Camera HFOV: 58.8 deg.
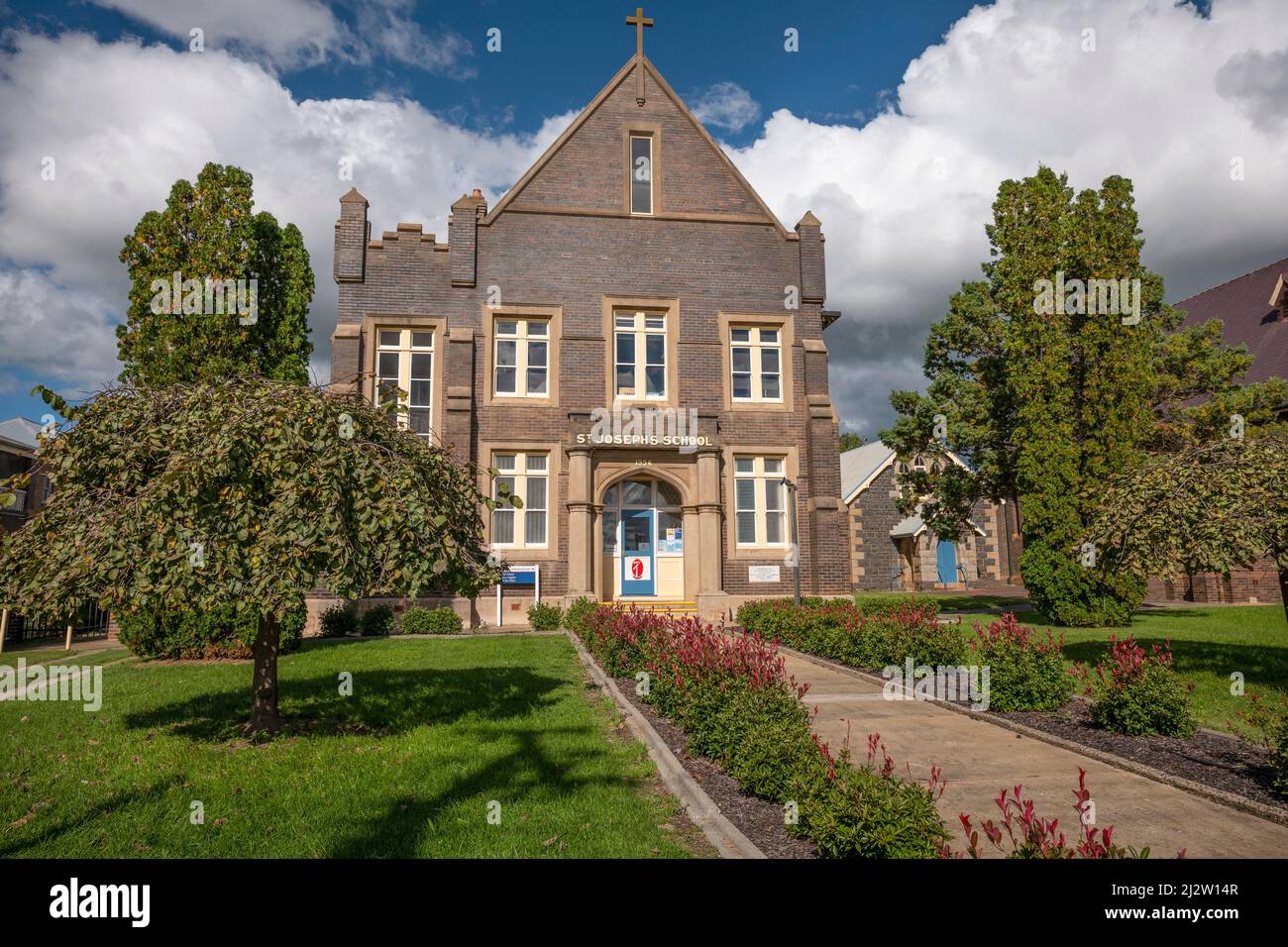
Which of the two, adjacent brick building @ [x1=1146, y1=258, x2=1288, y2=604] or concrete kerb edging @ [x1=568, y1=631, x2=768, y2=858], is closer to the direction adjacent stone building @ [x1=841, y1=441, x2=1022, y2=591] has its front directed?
the concrete kerb edging

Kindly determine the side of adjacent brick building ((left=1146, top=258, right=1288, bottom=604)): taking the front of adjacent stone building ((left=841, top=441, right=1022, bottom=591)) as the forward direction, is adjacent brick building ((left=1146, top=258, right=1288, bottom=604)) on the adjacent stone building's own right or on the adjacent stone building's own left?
on the adjacent stone building's own left

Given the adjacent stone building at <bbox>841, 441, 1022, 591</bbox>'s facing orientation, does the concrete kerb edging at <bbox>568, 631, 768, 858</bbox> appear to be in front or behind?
in front

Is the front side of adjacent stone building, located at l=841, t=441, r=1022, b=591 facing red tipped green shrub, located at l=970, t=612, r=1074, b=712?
yes

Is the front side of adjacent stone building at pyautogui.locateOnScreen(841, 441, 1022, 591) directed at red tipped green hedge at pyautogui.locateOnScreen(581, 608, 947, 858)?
yes

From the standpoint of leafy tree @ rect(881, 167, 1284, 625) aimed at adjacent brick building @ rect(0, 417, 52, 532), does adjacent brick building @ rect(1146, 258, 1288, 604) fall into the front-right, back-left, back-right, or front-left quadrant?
back-right

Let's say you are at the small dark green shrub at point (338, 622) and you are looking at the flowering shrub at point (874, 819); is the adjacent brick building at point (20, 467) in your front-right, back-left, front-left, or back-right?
back-right

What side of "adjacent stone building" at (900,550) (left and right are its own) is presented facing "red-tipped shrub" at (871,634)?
front

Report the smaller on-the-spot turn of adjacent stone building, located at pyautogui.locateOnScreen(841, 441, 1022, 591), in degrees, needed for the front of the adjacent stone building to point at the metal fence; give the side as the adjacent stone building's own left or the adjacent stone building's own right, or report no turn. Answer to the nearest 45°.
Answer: approximately 45° to the adjacent stone building's own right

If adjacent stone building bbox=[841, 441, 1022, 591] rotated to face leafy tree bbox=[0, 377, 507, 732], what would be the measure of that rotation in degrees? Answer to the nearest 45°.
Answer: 0° — it already faces it

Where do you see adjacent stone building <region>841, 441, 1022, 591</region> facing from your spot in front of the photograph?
facing the viewer

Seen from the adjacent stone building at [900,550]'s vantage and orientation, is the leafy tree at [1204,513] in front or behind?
in front

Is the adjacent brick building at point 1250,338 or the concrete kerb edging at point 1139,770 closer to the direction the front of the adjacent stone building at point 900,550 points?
the concrete kerb edging

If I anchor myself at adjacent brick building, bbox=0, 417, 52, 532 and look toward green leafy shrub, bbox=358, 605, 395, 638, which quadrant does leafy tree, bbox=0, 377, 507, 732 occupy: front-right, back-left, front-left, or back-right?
front-right

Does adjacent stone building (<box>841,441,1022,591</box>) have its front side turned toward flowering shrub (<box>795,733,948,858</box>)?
yes

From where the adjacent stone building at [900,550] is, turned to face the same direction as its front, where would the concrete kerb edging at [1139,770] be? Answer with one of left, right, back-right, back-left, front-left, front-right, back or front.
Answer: front
